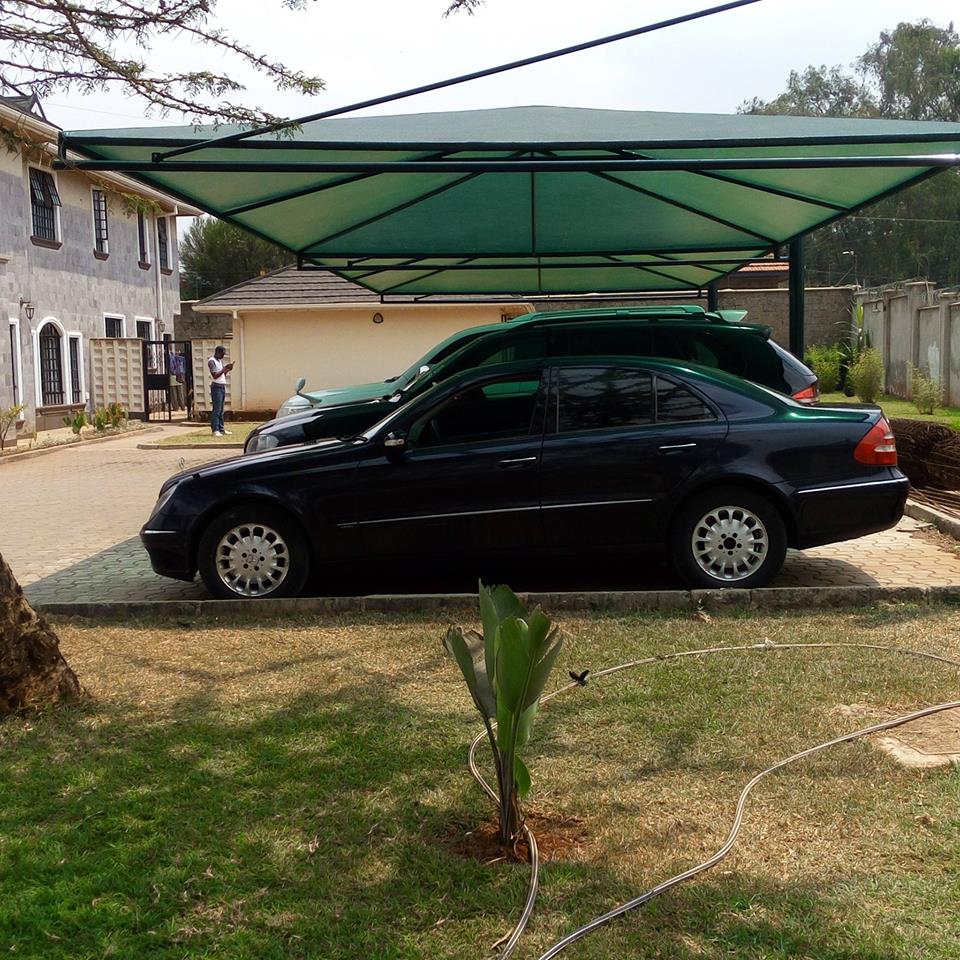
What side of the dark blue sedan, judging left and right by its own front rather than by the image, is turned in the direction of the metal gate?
right

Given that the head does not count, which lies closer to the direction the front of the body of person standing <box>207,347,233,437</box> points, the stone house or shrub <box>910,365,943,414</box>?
the shrub

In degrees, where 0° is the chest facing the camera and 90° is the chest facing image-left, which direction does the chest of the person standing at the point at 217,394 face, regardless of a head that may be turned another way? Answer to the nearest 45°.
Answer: approximately 315°

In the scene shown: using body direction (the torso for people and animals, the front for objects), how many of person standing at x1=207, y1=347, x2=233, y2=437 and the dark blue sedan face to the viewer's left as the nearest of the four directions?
1

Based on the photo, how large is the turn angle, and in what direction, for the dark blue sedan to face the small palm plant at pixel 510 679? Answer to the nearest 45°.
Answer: approximately 90° to its left

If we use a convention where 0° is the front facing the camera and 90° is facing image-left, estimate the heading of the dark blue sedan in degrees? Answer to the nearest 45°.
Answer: approximately 90°

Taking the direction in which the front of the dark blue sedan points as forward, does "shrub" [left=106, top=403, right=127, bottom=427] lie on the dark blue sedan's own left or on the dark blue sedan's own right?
on the dark blue sedan's own right

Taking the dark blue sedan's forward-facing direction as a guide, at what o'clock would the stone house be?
The stone house is roughly at 2 o'clock from the dark blue sedan.

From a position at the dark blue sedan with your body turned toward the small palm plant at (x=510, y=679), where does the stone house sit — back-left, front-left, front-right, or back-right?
back-right

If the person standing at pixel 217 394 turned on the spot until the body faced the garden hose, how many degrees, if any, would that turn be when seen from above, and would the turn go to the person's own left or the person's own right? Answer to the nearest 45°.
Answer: approximately 45° to the person's own right

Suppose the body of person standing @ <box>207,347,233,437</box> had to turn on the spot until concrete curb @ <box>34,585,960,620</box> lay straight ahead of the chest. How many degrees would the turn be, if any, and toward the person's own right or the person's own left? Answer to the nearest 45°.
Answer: approximately 45° to the person's own right
